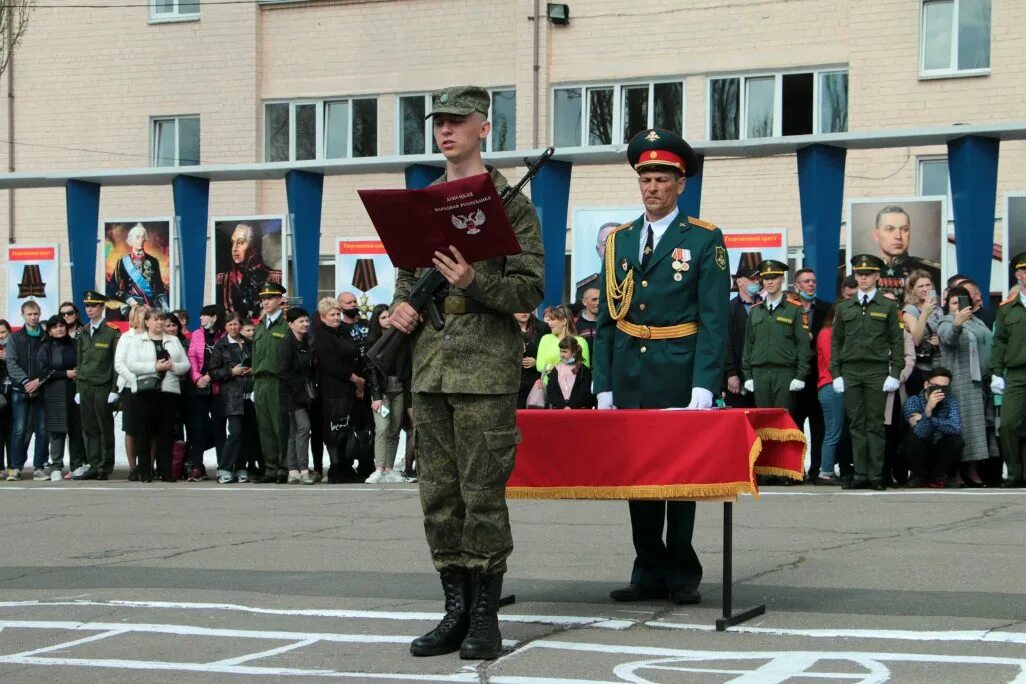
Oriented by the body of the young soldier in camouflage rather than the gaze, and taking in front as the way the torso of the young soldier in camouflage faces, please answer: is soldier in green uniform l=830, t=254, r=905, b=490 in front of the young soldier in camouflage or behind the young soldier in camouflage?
behind

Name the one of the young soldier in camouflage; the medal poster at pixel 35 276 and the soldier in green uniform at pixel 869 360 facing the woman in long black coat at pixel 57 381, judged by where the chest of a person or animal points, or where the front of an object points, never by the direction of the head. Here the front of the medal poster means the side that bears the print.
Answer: the medal poster

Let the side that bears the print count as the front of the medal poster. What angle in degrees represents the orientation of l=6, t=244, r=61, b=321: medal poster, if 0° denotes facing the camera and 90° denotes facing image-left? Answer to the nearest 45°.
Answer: approximately 0°

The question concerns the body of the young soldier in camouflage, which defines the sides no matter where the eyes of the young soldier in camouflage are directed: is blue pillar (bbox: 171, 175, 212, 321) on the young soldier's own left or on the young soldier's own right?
on the young soldier's own right

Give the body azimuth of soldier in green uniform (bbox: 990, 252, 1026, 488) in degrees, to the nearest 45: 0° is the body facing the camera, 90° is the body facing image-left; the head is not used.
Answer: approximately 0°

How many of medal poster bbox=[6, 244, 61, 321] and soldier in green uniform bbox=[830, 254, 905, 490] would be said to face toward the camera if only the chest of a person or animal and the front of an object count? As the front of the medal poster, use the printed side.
2

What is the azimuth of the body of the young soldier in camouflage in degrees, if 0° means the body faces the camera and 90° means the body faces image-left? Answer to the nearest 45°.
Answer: approximately 45°

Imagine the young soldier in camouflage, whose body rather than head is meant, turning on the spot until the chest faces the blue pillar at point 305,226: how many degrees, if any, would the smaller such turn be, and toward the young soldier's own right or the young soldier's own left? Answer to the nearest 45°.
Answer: approximately 135° to the young soldier's own right

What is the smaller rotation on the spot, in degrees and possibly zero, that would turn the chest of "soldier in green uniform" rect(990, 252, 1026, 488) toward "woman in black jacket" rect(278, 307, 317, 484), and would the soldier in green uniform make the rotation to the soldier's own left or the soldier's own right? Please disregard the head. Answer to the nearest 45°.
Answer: approximately 90° to the soldier's own right
